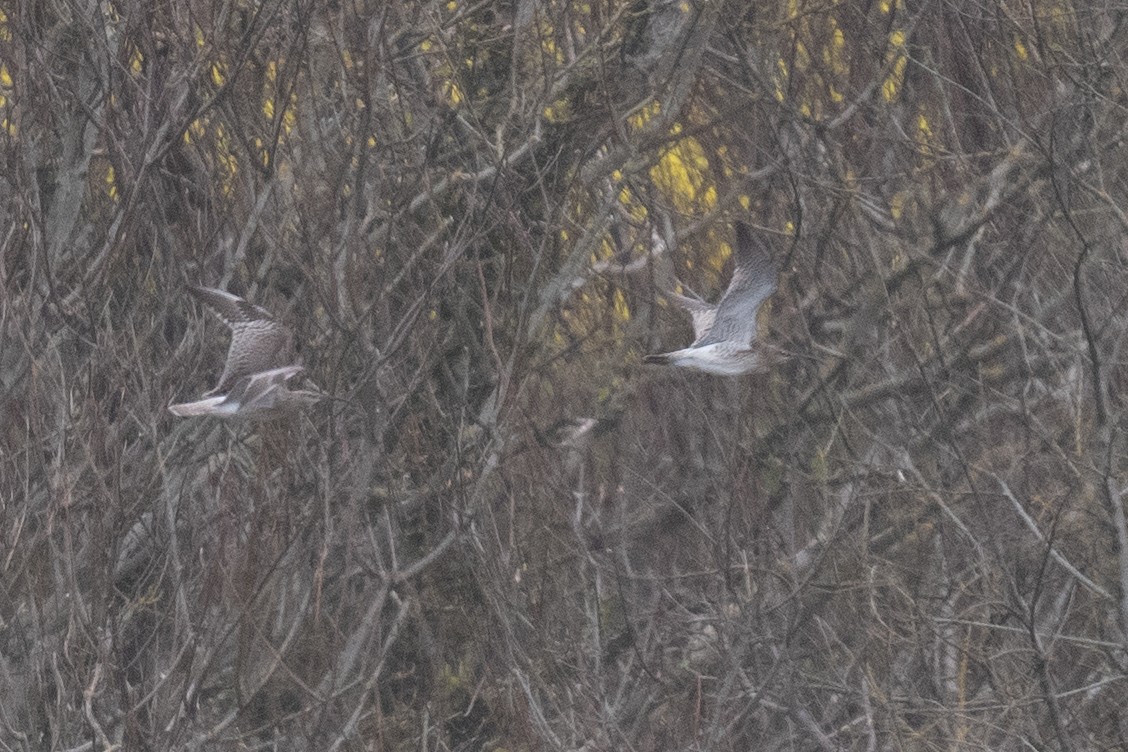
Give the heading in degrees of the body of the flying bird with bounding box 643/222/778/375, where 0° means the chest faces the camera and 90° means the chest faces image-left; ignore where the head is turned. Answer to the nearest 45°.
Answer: approximately 270°

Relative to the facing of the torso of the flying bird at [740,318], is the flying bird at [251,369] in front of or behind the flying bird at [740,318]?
behind

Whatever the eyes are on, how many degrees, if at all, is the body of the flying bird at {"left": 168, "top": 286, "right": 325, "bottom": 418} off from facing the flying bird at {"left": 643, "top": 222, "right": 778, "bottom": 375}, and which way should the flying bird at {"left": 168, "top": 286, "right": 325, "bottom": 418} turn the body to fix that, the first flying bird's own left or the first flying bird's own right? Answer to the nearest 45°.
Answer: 0° — it already faces it

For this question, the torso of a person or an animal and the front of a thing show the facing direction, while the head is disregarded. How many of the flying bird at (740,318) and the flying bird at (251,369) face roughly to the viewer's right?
2

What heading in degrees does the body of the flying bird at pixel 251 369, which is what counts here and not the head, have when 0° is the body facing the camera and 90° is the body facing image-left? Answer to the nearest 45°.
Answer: approximately 270°
